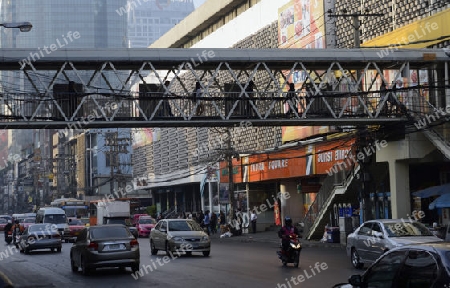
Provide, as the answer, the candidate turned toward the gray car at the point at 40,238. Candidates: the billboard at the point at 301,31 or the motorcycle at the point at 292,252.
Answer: the billboard

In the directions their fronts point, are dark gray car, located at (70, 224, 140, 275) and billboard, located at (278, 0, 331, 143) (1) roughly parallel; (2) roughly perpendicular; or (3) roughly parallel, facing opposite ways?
roughly perpendicular

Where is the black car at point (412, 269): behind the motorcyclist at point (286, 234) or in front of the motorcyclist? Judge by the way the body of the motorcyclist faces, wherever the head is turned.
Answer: in front

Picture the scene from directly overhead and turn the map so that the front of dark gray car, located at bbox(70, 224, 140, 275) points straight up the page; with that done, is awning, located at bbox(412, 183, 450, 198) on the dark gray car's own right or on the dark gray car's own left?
on the dark gray car's own right

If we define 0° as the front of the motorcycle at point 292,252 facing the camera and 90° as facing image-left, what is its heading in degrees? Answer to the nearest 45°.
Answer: approximately 315°

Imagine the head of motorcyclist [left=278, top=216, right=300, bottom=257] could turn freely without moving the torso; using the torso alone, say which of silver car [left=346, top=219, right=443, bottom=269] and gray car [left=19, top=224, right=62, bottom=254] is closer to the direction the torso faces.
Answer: the silver car

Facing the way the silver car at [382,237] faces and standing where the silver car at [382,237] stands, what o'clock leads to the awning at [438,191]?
The awning is roughly at 8 o'clock from the silver car.
